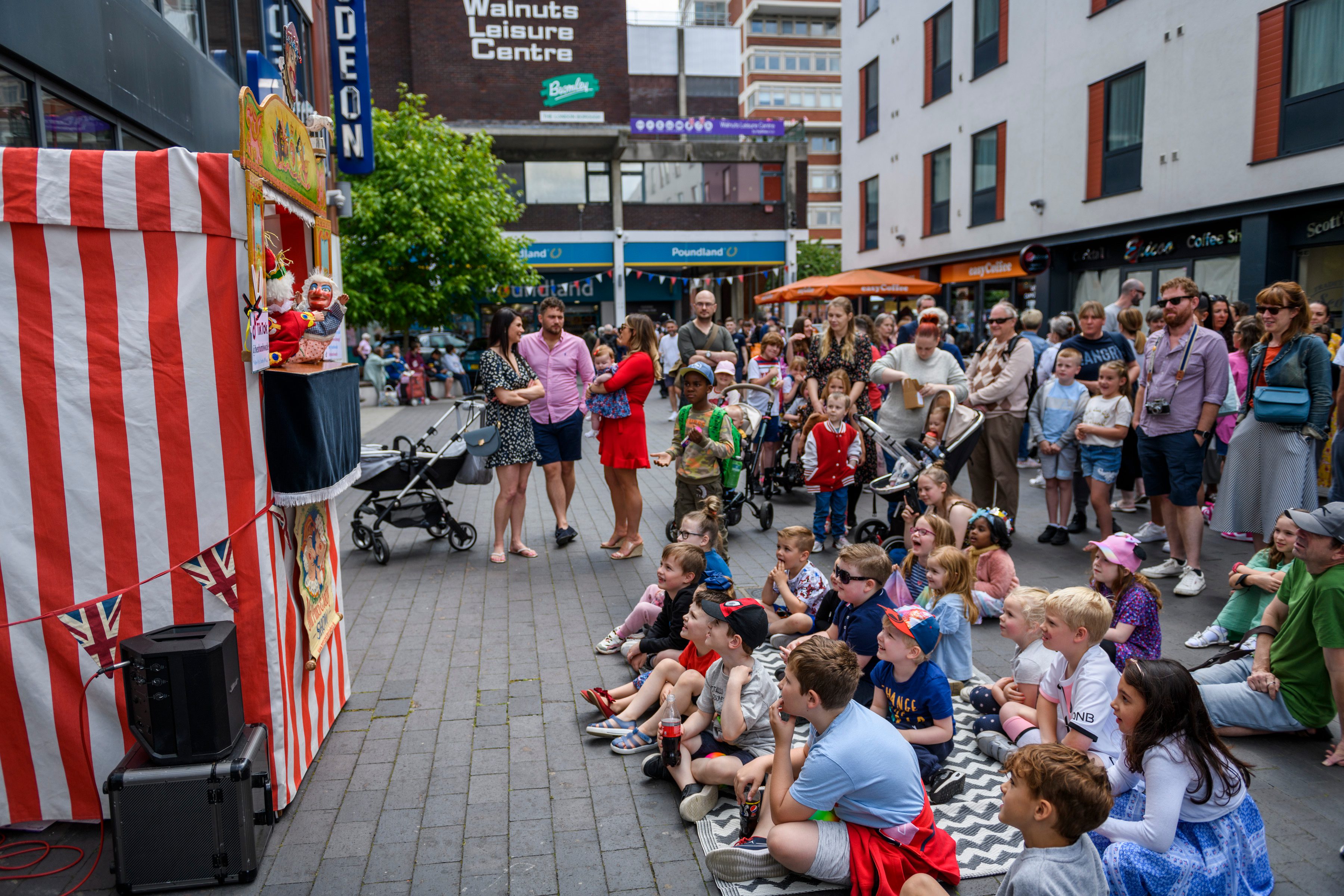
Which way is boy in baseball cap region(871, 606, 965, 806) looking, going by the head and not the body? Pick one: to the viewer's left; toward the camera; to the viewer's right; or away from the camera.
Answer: to the viewer's left

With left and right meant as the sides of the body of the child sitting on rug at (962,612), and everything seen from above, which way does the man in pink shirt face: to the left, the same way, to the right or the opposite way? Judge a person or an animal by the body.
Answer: to the left

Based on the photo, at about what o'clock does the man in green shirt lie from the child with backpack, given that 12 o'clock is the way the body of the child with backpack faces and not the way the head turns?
The man in green shirt is roughly at 9 o'clock from the child with backpack.

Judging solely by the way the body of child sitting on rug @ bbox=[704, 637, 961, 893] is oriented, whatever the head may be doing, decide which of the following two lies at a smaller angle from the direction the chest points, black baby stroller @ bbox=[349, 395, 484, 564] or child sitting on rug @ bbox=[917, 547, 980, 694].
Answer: the black baby stroller

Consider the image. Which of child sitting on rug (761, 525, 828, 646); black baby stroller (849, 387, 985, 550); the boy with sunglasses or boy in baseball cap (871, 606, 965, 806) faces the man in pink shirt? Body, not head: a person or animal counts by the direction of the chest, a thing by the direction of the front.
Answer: the black baby stroller

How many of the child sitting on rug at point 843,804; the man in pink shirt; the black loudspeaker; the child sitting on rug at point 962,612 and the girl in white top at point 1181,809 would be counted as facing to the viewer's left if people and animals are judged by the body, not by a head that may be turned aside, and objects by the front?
3

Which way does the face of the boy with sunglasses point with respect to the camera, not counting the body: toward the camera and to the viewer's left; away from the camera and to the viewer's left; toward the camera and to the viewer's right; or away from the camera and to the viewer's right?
toward the camera and to the viewer's left

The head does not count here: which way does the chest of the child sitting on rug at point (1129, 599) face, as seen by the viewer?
to the viewer's left

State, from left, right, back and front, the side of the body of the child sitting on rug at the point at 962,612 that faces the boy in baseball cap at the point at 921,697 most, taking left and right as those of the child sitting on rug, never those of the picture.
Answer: left

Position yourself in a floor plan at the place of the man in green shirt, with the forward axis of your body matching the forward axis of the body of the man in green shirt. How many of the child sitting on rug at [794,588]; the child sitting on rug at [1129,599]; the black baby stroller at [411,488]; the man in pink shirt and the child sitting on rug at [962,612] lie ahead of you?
5

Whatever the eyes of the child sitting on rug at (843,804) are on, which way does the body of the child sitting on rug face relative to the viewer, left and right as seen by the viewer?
facing to the left of the viewer

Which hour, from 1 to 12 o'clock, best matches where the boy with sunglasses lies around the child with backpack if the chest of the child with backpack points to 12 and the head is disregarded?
The boy with sunglasses is roughly at 10 o'clock from the child with backpack.

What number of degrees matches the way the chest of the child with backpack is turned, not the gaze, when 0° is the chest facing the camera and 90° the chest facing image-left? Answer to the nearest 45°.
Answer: approximately 45°

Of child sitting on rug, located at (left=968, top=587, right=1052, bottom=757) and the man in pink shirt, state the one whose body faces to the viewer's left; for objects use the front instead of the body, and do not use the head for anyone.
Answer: the child sitting on rug

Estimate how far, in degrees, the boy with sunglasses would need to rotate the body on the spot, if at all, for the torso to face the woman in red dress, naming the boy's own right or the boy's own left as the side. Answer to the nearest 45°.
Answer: approximately 90° to the boy's own right
